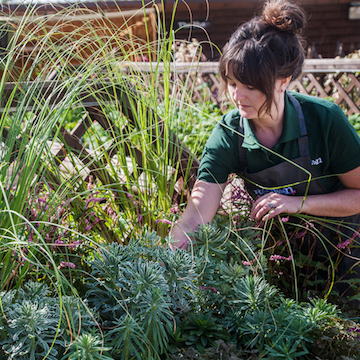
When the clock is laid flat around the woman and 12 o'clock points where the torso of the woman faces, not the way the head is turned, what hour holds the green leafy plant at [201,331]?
The green leafy plant is roughly at 11 o'clock from the woman.

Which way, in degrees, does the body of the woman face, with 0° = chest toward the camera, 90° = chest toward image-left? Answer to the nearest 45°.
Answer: approximately 45°
